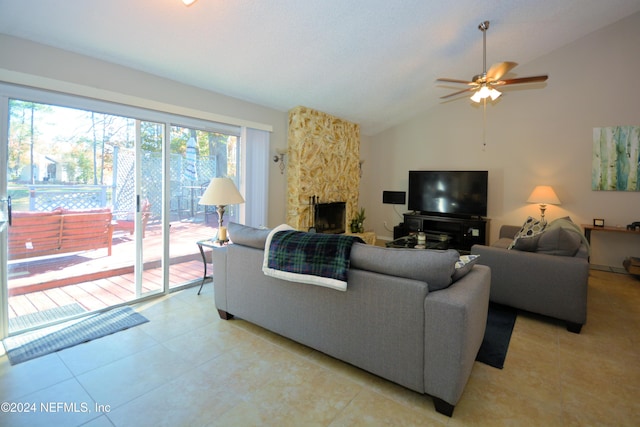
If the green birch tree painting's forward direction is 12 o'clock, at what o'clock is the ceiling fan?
The ceiling fan is roughly at 1 o'clock from the green birch tree painting.

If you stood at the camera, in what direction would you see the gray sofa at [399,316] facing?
facing away from the viewer and to the right of the viewer

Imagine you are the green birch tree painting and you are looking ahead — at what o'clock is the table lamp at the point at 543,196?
The table lamp is roughly at 2 o'clock from the green birch tree painting.

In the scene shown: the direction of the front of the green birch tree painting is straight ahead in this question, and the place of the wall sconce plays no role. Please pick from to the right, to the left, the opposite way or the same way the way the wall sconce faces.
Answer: to the left

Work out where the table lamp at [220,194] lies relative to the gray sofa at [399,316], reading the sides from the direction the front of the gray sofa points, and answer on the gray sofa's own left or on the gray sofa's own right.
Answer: on the gray sofa's own left

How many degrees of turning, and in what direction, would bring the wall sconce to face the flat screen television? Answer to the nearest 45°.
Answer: approximately 45° to its left

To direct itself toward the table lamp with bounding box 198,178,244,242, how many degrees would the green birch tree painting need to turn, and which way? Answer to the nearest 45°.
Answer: approximately 45° to its right

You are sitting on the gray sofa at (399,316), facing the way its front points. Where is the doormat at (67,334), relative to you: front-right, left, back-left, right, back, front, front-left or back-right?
back-left

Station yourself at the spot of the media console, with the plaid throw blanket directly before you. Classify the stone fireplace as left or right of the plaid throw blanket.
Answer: right

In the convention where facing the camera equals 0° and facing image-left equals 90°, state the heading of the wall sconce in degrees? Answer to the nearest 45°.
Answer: approximately 315°

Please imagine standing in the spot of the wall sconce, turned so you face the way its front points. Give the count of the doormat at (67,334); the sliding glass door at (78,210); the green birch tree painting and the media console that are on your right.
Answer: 2

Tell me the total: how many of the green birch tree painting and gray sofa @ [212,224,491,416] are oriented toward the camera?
1
